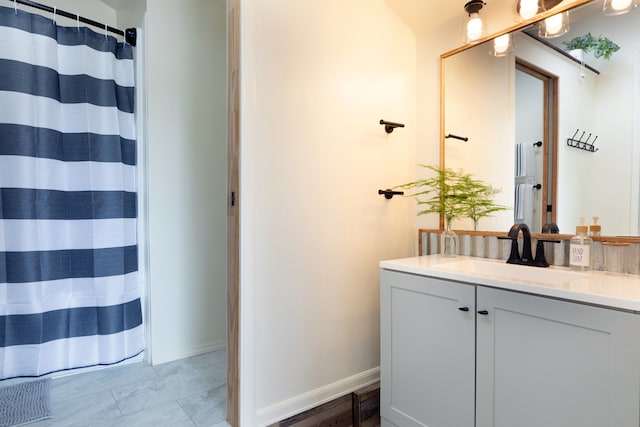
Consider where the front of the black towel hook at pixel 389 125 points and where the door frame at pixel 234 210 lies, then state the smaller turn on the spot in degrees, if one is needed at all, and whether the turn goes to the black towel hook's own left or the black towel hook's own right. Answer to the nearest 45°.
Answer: approximately 90° to the black towel hook's own right

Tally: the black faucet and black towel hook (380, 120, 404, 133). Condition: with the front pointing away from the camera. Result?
0

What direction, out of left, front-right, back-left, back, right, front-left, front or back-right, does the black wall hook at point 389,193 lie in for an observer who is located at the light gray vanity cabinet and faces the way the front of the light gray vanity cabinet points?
right

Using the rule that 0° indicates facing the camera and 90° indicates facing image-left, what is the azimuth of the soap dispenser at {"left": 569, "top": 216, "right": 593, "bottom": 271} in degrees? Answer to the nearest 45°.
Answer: approximately 45°

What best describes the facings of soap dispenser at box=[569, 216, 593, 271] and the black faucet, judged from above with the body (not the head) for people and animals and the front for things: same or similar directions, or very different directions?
same or similar directions

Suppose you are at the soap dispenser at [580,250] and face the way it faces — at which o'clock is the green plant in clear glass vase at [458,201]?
The green plant in clear glass vase is roughly at 2 o'clock from the soap dispenser.

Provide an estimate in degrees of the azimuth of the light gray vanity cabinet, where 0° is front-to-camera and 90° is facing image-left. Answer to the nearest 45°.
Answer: approximately 45°

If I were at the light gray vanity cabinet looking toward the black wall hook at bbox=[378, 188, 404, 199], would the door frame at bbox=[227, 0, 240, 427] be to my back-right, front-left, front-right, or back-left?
front-left

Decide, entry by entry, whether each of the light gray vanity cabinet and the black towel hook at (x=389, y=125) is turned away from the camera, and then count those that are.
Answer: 0

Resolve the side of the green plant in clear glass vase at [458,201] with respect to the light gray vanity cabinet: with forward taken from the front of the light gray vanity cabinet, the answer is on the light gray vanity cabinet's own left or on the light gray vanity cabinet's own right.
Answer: on the light gray vanity cabinet's own right

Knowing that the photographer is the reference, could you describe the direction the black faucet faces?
facing the viewer and to the left of the viewer
